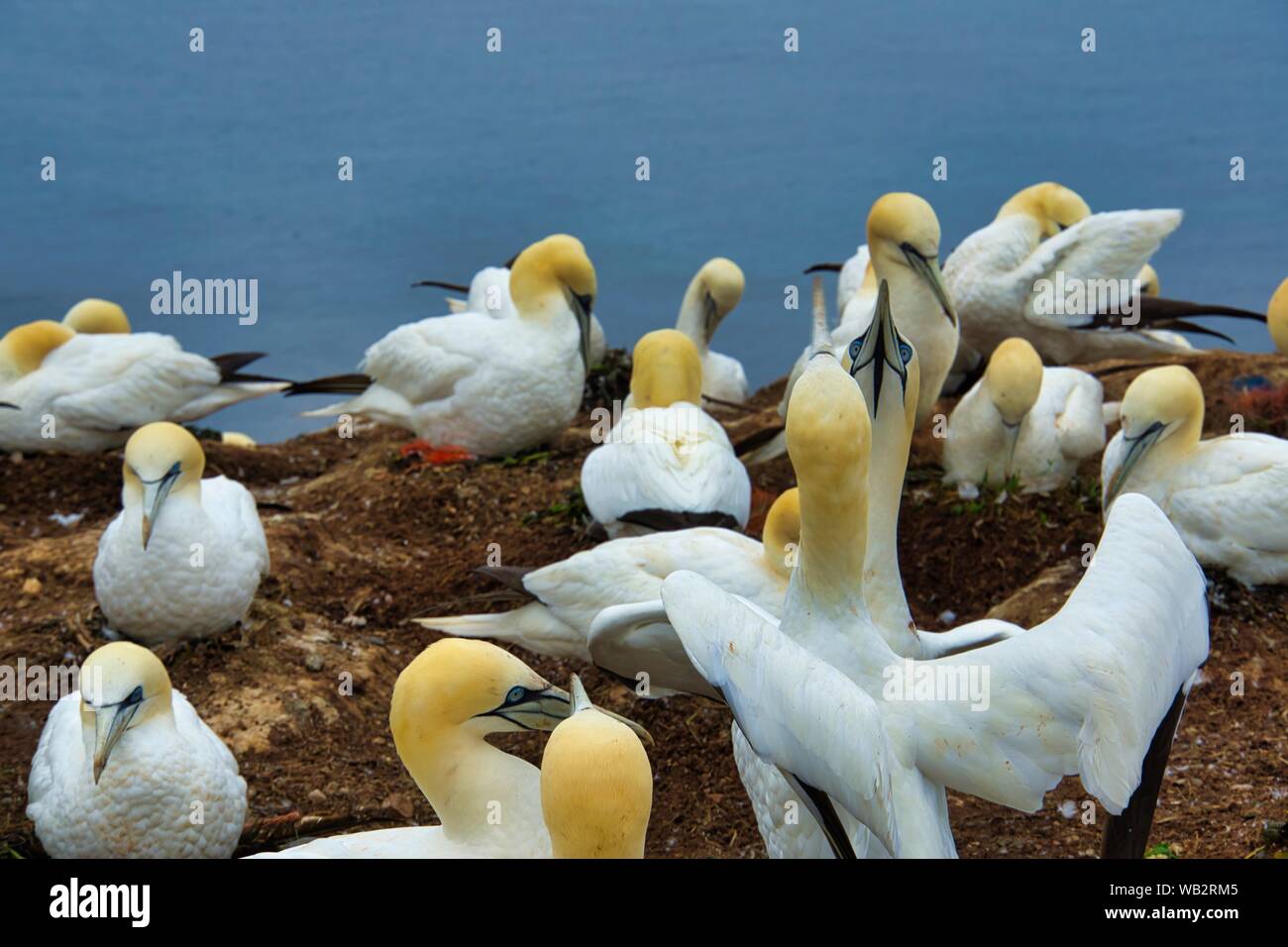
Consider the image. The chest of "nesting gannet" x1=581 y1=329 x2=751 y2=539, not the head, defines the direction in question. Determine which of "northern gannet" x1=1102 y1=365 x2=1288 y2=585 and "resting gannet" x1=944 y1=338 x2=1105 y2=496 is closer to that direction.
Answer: the resting gannet

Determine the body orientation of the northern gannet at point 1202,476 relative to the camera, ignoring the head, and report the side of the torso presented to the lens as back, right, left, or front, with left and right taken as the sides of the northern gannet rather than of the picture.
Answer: left

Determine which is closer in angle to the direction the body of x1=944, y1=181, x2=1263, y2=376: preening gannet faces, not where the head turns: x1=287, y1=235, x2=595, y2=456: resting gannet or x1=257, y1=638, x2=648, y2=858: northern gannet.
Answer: the resting gannet

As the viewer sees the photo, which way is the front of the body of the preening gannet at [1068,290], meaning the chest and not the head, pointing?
to the viewer's left

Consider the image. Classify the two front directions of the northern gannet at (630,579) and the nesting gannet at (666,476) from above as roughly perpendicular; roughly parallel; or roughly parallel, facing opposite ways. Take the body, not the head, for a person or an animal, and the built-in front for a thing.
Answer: roughly perpendicular

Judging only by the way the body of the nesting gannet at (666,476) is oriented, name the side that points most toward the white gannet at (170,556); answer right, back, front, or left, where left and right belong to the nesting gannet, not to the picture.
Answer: left

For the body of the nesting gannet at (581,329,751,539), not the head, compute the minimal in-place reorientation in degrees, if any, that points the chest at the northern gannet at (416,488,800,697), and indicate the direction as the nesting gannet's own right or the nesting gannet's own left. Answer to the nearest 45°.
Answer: approximately 180°

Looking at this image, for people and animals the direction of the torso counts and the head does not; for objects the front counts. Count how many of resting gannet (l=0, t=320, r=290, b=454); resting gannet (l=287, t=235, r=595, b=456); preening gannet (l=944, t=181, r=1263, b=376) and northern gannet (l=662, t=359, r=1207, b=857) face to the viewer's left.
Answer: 2

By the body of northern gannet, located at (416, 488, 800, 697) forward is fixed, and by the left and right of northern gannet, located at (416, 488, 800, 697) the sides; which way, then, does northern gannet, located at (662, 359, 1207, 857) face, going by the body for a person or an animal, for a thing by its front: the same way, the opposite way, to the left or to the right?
to the left

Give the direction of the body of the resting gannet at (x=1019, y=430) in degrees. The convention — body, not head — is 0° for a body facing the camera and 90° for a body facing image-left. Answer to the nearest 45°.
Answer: approximately 0°

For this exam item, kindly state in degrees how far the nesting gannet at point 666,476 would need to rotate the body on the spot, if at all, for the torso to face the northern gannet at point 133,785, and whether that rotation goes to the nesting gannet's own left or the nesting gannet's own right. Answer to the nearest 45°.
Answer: approximately 135° to the nesting gannet's own left

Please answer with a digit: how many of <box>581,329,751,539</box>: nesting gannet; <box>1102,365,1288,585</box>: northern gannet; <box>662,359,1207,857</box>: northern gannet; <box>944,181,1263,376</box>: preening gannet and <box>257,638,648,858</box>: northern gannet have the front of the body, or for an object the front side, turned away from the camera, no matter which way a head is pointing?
2

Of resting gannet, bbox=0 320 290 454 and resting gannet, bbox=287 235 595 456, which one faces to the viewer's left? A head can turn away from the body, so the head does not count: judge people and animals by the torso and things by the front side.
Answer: resting gannet, bbox=0 320 290 454

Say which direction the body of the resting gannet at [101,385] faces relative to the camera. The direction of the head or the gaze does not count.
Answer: to the viewer's left

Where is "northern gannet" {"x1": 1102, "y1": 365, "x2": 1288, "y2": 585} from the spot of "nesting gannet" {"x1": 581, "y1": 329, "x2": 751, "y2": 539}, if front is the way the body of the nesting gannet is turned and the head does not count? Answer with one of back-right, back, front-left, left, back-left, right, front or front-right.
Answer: right

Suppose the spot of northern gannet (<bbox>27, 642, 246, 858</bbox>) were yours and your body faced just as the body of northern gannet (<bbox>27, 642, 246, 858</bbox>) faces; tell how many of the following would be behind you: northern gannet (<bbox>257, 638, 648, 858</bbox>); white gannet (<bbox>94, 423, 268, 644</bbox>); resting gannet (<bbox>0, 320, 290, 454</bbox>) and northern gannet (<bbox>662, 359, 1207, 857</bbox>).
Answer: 2

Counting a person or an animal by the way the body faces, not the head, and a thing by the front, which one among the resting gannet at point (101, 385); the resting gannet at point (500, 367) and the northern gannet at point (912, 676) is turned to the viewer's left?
the resting gannet at point (101, 385)

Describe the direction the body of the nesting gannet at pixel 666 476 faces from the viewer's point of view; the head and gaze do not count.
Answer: away from the camera
